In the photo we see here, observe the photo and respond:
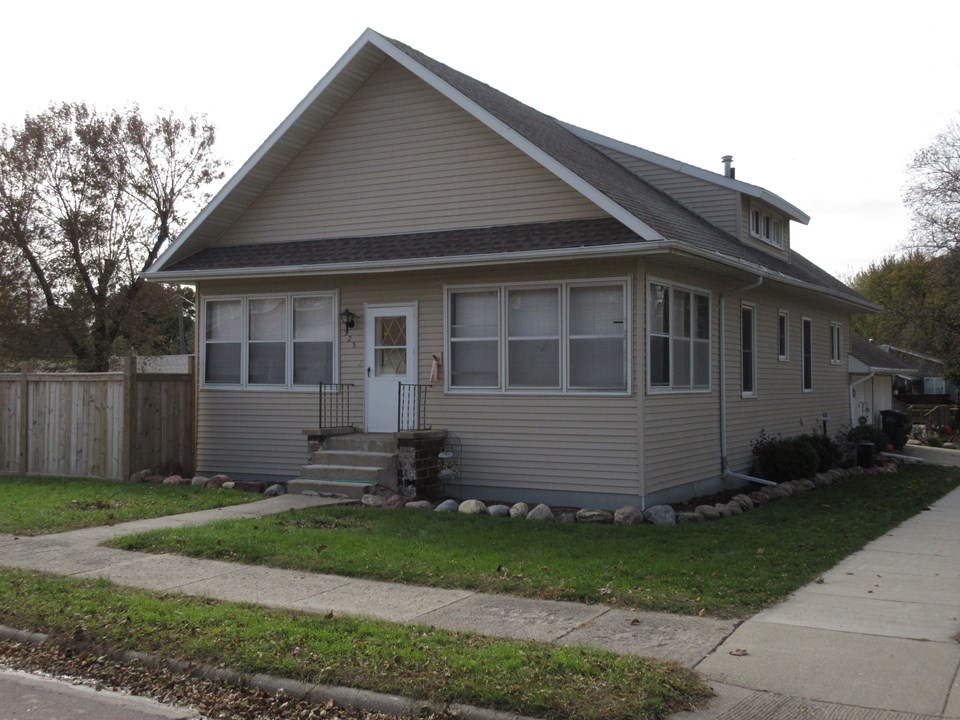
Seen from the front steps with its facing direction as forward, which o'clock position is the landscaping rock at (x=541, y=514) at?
The landscaping rock is roughly at 9 o'clock from the front steps.

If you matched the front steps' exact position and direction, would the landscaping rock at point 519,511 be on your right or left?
on your left

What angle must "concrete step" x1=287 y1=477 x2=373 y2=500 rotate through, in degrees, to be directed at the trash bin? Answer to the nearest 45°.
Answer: approximately 180°

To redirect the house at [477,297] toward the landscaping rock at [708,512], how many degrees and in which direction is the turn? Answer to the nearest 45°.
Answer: approximately 90° to its left

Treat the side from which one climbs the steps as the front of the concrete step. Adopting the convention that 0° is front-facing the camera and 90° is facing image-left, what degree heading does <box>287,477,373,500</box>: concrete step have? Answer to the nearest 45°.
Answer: approximately 45°

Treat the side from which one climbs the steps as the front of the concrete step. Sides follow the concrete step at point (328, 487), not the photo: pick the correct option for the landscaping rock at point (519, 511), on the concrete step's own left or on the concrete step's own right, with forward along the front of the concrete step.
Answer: on the concrete step's own left

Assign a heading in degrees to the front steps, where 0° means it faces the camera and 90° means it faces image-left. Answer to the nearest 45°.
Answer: approximately 45°

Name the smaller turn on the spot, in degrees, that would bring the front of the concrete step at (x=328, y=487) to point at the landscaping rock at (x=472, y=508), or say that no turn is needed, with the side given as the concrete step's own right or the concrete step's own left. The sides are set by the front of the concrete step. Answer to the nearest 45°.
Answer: approximately 90° to the concrete step's own left

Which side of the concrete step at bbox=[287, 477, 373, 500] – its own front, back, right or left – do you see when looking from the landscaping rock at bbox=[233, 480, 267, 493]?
right

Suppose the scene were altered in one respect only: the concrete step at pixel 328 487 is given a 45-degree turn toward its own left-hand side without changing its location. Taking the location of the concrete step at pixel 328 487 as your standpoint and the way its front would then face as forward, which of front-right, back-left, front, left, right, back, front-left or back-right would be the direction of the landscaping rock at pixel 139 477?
back-right

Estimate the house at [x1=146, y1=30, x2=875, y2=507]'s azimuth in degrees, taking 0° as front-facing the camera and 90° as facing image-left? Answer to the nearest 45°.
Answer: approximately 45°
